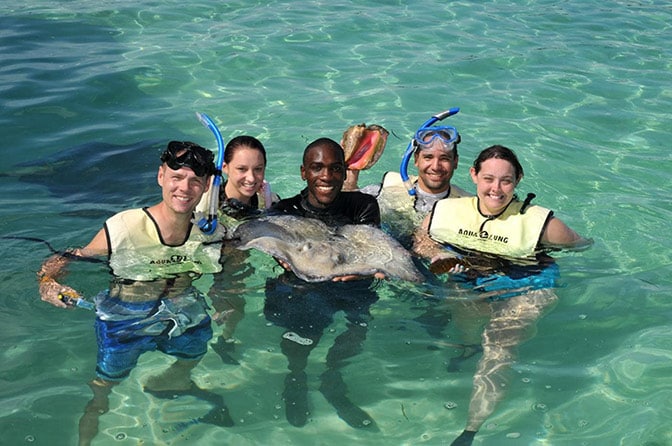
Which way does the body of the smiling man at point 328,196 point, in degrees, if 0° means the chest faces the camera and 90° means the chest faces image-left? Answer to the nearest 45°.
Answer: approximately 0°

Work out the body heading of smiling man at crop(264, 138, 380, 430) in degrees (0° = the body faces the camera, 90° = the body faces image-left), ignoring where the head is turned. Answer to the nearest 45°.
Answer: approximately 0°
